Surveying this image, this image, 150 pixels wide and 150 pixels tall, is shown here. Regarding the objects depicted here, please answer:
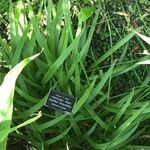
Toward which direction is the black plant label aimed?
toward the camera
